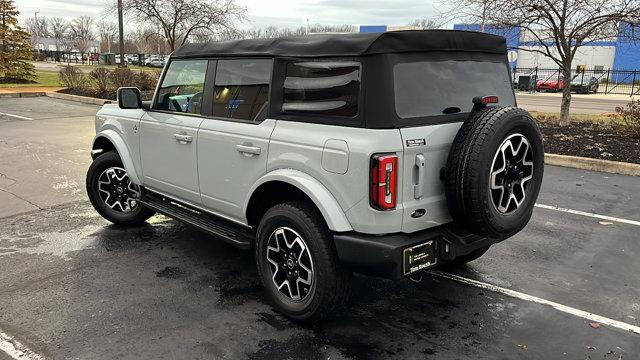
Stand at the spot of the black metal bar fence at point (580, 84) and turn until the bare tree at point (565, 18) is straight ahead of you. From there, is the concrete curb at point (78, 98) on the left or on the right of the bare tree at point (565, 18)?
right

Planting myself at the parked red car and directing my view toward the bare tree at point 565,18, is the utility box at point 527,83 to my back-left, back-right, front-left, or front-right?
back-right

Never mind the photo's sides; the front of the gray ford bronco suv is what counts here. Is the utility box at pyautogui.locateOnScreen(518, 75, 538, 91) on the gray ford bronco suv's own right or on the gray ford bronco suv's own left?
on the gray ford bronco suv's own right

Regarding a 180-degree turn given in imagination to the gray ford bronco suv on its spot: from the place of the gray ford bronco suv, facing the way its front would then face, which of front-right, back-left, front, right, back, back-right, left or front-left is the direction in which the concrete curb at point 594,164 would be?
left

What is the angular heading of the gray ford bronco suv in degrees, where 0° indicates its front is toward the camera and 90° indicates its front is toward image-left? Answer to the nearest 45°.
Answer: approximately 135°

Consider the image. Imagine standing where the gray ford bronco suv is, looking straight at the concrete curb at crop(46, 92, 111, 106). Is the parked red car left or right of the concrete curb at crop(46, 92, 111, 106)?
right

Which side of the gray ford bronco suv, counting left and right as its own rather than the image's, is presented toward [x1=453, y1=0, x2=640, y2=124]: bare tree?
right

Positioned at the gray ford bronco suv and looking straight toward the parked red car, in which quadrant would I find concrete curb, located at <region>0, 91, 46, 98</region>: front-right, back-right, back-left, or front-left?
front-left

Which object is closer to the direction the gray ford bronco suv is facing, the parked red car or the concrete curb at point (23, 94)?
the concrete curb

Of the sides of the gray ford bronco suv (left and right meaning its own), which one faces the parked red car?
right

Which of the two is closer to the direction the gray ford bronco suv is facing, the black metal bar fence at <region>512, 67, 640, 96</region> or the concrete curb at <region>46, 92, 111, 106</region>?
the concrete curb

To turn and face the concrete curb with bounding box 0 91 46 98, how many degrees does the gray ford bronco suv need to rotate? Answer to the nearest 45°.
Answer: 0° — it already faces it
